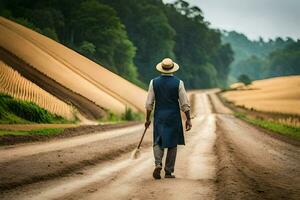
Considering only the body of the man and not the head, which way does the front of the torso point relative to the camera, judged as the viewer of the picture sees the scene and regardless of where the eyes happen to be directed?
away from the camera

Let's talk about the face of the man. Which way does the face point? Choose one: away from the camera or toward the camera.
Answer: away from the camera
